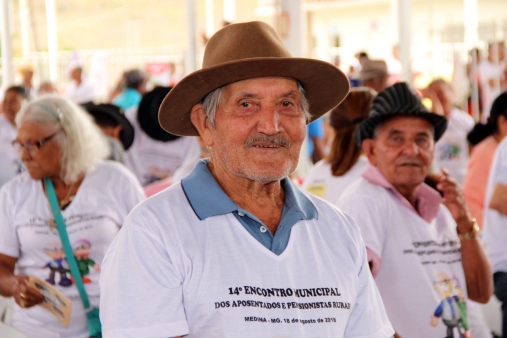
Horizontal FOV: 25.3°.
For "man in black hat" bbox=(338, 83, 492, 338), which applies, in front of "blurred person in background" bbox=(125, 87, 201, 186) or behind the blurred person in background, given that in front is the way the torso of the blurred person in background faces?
behind

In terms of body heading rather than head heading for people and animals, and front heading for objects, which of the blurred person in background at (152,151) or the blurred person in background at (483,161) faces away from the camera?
the blurred person in background at (152,151)

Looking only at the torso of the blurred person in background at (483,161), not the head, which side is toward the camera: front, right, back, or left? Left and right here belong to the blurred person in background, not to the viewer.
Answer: right

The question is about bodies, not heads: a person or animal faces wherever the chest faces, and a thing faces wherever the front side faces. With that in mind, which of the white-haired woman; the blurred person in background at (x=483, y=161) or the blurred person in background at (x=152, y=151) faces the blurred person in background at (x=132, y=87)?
the blurred person in background at (x=152, y=151)

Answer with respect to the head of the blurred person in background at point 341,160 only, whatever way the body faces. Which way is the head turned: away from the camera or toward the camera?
away from the camera

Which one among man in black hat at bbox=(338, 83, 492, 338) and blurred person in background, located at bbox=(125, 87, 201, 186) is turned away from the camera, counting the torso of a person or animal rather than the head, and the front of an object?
the blurred person in background

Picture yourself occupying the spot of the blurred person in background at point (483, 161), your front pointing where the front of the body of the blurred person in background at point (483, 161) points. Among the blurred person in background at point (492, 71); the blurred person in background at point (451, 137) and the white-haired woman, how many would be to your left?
2

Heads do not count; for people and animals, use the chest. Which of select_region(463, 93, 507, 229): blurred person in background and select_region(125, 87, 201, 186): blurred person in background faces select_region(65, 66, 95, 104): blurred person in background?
select_region(125, 87, 201, 186): blurred person in background

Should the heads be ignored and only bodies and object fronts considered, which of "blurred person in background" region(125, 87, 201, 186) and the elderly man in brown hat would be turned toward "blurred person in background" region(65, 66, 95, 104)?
"blurred person in background" region(125, 87, 201, 186)
